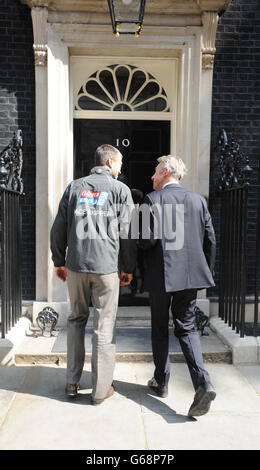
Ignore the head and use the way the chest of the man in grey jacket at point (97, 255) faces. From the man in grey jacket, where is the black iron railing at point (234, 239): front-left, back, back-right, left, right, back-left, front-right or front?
front-right

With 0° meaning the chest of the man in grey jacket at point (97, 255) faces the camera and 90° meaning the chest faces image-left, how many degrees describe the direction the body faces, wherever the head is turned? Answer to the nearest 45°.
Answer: approximately 180°

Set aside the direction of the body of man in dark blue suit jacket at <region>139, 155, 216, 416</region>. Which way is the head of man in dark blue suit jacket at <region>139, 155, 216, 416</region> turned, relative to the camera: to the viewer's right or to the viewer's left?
to the viewer's left

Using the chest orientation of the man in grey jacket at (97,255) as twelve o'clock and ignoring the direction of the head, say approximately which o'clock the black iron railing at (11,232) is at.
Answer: The black iron railing is roughly at 11 o'clock from the man in grey jacket.

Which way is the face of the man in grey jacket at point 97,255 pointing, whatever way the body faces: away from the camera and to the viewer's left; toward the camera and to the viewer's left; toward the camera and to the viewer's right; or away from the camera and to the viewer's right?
away from the camera and to the viewer's right

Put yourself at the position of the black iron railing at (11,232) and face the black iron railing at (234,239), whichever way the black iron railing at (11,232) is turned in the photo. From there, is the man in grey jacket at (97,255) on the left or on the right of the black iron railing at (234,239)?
right

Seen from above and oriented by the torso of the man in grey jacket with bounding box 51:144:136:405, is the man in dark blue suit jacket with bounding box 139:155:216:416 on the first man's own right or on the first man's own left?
on the first man's own right

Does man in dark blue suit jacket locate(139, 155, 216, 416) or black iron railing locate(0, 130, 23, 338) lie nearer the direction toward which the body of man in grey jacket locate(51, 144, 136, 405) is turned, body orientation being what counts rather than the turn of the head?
the black iron railing

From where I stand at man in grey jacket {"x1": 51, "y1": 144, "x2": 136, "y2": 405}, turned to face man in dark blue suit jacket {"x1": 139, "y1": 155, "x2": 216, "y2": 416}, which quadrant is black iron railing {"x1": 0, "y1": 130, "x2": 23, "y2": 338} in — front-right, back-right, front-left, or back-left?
back-left
